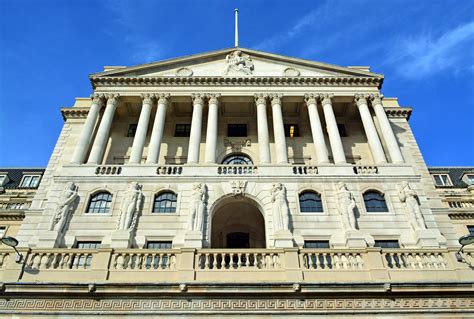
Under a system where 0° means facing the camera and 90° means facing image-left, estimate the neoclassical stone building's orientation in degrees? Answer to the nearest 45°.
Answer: approximately 0°
